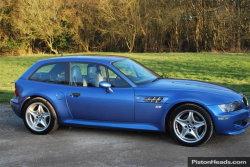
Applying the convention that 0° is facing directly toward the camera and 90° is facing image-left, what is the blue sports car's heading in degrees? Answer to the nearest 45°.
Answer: approximately 270°
